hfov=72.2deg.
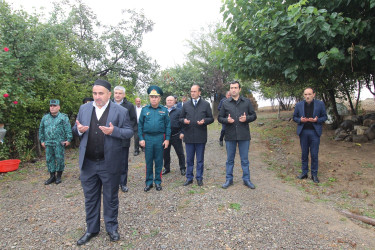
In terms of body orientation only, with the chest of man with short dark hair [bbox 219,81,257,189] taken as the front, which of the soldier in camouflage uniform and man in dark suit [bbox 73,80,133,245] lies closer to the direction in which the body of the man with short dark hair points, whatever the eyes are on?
the man in dark suit

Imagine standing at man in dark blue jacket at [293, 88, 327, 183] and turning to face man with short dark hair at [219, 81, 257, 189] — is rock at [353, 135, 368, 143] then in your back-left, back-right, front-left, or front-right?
back-right

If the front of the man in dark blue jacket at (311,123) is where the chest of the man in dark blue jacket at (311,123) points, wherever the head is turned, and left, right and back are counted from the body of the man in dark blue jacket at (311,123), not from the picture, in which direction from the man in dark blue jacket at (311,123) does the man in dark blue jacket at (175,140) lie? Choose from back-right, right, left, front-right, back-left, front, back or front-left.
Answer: right

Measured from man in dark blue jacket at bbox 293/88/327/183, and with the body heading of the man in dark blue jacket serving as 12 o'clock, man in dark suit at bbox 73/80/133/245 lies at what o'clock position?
The man in dark suit is roughly at 1 o'clock from the man in dark blue jacket.

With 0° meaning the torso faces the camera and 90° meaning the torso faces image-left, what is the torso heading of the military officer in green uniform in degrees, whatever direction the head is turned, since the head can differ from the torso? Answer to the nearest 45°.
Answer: approximately 0°

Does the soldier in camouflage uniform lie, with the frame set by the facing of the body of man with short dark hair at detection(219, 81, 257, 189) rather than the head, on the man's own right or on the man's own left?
on the man's own right

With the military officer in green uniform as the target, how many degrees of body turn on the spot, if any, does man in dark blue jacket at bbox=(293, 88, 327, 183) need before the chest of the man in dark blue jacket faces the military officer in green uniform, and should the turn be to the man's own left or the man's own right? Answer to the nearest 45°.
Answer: approximately 45° to the man's own right
